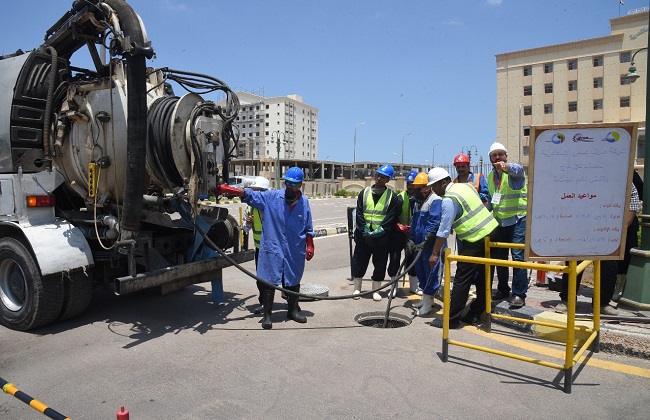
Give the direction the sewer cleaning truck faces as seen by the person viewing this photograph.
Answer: facing away from the viewer and to the left of the viewer

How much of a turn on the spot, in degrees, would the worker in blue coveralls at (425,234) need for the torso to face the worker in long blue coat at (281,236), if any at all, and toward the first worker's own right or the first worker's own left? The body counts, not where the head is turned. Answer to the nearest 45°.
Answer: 0° — they already face them

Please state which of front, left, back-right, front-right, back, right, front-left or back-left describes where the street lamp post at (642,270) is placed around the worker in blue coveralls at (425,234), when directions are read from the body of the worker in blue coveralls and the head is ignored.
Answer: back-left

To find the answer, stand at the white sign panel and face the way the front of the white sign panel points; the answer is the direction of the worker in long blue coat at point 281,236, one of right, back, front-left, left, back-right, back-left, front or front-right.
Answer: right

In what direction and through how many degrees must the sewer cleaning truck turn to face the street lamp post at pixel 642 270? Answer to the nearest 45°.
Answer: approximately 135° to its right

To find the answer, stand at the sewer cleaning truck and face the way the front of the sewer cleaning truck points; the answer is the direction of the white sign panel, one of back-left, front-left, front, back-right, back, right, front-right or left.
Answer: back

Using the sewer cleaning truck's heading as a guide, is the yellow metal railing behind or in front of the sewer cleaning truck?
behind

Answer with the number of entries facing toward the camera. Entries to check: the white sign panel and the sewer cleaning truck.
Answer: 1

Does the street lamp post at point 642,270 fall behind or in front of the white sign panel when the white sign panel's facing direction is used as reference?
behind

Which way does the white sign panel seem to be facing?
toward the camera
